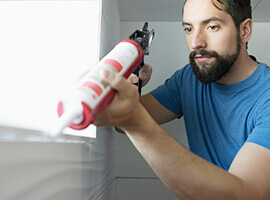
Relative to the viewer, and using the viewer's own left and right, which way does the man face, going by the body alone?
facing the viewer and to the left of the viewer
